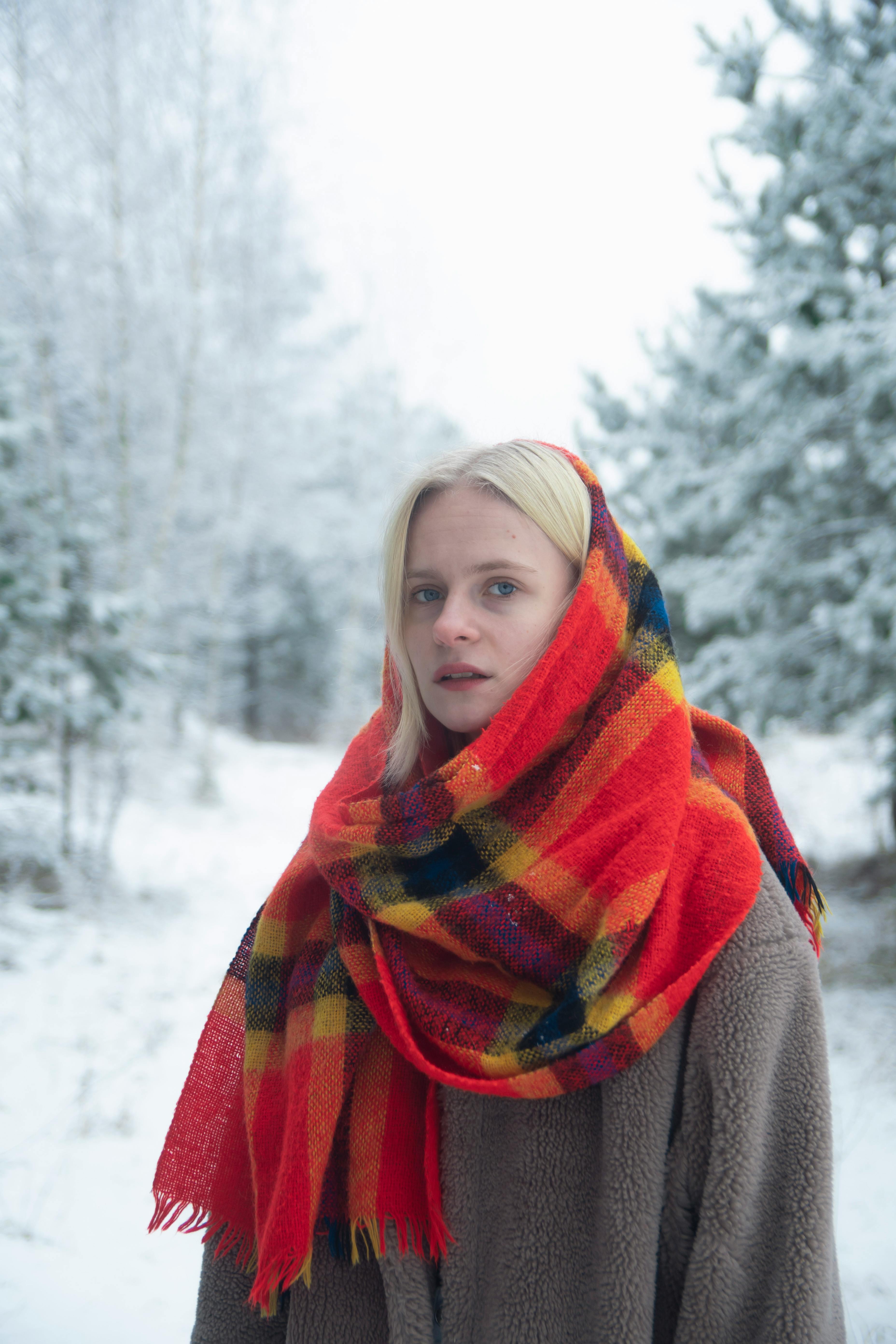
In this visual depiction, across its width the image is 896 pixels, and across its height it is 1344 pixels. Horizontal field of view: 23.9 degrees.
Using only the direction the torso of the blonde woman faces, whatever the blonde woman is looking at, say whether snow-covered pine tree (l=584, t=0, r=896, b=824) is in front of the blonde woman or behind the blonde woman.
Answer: behind

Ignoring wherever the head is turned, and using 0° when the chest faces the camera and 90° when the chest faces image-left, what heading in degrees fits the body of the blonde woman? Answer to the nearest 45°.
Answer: approximately 45°

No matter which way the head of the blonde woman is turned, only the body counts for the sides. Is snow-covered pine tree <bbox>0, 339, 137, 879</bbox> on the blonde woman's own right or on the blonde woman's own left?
on the blonde woman's own right
